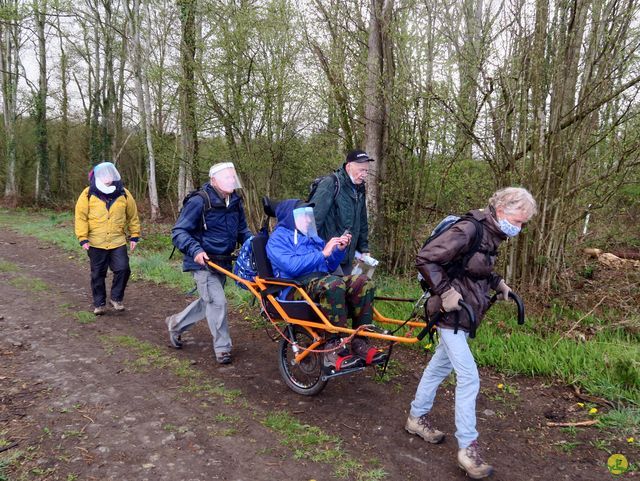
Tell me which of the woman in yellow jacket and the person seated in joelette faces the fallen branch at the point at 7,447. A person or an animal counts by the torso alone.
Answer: the woman in yellow jacket

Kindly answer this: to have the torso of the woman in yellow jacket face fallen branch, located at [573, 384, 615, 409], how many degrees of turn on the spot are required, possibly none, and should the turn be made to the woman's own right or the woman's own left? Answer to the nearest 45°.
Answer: approximately 45° to the woman's own left

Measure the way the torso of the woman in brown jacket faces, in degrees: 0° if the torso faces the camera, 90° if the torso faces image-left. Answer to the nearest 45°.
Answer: approximately 315°

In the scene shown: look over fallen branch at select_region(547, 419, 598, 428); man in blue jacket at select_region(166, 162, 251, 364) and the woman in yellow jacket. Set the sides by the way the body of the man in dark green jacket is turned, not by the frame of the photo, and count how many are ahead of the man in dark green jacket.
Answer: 1

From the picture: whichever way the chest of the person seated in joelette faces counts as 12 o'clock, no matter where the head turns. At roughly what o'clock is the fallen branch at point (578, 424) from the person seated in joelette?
The fallen branch is roughly at 11 o'clock from the person seated in joelette.

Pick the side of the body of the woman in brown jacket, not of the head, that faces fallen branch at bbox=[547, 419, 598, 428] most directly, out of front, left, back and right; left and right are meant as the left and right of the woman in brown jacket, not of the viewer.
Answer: left

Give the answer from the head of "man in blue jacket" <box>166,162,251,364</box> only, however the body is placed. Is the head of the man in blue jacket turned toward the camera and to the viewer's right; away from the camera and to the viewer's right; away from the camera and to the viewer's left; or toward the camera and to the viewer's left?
toward the camera and to the viewer's right

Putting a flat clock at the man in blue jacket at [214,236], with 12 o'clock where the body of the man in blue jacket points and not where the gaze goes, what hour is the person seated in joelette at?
The person seated in joelette is roughly at 12 o'clock from the man in blue jacket.

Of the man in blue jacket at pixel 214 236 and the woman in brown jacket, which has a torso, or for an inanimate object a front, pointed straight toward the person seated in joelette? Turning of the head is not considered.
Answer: the man in blue jacket
